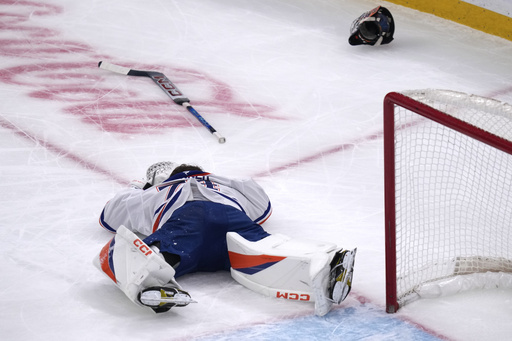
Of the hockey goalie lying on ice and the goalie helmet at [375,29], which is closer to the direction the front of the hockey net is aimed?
the hockey goalie lying on ice

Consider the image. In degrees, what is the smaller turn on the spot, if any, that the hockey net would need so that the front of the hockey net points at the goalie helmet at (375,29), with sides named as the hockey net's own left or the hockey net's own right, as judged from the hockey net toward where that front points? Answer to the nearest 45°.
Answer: approximately 135° to the hockey net's own right

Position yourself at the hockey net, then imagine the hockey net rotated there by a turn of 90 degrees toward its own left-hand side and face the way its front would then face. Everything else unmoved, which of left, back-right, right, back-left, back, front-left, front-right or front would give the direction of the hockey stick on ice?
back

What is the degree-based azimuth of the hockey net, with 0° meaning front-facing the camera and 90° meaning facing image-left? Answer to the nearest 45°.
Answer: approximately 45°
